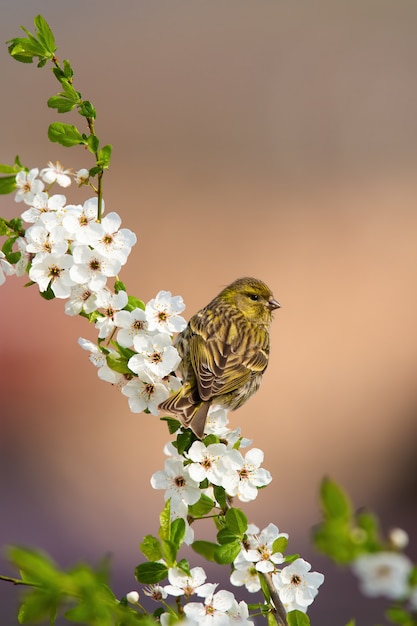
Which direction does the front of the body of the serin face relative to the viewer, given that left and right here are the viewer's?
facing away from the viewer and to the right of the viewer
